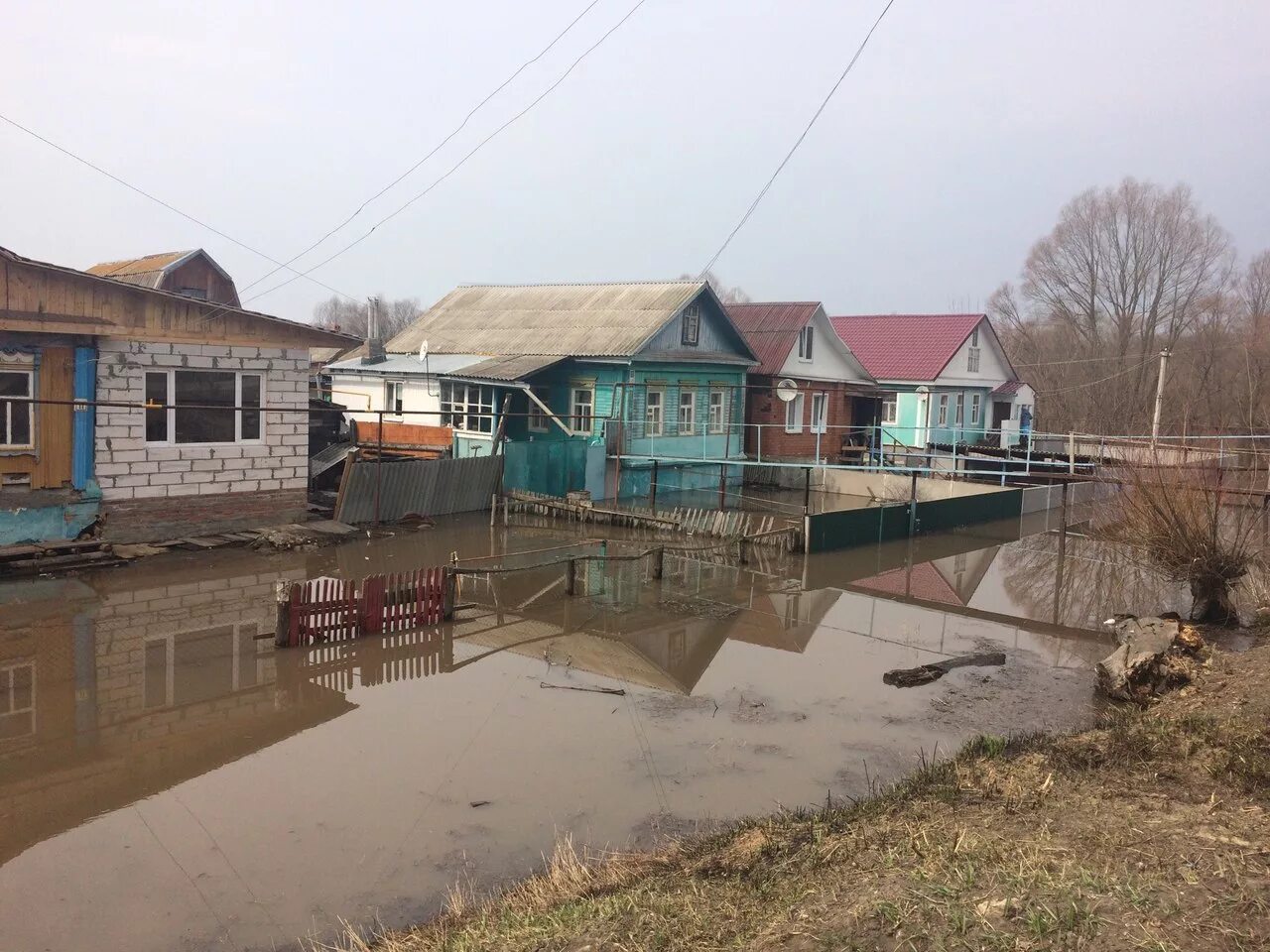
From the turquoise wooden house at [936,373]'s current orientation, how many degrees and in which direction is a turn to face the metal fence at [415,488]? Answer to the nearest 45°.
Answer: approximately 90° to its right

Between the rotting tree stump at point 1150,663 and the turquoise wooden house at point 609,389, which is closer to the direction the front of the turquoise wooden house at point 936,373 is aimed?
the rotting tree stump

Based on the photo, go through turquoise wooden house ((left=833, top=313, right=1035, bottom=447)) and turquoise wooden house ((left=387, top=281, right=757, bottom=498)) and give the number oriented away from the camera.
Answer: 0

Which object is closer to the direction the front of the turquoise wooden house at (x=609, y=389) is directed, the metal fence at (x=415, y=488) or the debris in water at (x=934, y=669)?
the debris in water

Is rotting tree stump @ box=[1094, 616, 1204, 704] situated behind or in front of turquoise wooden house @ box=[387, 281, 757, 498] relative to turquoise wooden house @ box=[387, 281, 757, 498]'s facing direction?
in front

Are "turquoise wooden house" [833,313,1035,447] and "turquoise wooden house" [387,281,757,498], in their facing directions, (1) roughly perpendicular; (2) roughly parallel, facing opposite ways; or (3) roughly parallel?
roughly parallel

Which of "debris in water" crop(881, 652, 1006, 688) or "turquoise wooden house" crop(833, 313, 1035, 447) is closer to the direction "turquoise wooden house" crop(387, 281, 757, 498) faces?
the debris in water

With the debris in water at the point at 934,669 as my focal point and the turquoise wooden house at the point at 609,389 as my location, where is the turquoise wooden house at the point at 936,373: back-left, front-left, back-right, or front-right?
back-left

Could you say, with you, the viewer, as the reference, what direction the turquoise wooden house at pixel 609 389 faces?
facing the viewer and to the right of the viewer

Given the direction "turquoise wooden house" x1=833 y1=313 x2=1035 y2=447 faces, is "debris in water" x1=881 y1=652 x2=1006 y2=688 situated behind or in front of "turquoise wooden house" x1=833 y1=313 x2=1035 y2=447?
in front

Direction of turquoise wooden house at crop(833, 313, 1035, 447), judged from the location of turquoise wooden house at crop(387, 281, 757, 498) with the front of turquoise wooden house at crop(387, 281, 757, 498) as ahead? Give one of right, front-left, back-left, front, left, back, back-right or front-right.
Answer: left

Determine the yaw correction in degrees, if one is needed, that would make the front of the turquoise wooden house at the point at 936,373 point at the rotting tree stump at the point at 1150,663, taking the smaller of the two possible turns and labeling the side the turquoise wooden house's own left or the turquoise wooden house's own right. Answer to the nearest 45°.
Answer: approximately 45° to the turquoise wooden house's own right

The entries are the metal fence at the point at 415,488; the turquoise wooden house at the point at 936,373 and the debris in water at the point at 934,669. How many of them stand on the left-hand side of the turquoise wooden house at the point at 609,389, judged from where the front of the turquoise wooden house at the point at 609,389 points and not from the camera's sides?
1
